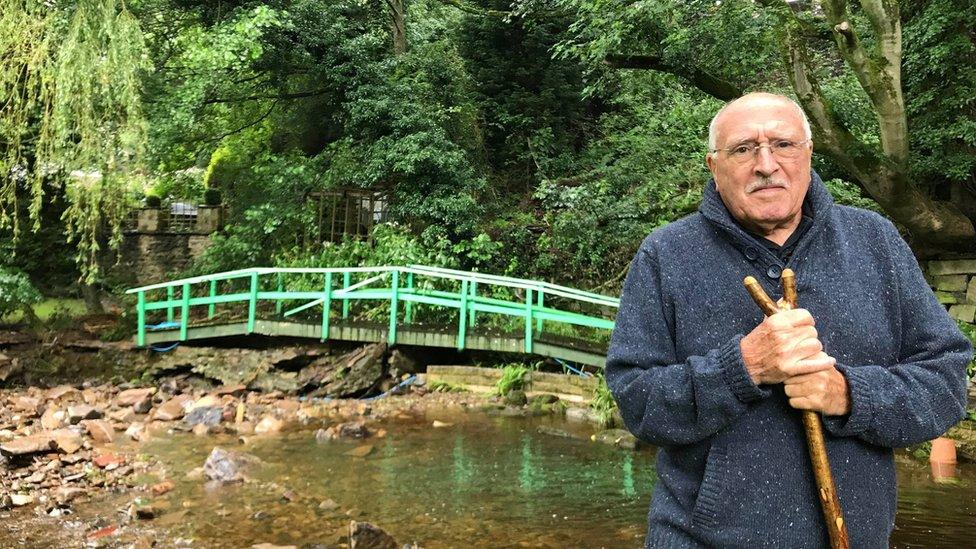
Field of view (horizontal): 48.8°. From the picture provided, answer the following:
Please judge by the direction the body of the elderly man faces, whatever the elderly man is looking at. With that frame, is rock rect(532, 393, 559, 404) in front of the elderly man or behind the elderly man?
behind

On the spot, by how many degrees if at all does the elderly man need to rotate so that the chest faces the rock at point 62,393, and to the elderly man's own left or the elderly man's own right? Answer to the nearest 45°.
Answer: approximately 135° to the elderly man's own right

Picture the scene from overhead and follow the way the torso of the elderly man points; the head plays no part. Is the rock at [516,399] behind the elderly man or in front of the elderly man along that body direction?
behind

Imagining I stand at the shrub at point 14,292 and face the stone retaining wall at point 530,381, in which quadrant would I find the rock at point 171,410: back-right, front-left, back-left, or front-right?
front-right

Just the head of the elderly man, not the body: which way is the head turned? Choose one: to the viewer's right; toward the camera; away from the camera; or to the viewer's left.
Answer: toward the camera

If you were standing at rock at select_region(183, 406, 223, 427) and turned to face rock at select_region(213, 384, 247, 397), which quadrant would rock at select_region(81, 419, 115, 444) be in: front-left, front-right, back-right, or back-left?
back-left

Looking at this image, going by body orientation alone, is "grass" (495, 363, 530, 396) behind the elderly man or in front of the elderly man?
behind

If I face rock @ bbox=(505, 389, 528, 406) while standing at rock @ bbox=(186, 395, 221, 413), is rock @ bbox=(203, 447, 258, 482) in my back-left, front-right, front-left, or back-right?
front-right

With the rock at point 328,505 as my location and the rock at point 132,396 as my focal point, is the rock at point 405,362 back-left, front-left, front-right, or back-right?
front-right

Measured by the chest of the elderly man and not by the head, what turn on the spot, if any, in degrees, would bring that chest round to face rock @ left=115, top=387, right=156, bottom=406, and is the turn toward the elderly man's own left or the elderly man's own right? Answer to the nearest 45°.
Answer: approximately 135° to the elderly man's own right

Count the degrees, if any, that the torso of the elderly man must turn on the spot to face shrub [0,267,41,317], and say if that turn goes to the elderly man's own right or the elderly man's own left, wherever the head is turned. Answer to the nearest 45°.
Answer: approximately 135° to the elderly man's own right

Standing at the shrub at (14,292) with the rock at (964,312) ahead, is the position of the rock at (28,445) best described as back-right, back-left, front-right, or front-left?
front-right

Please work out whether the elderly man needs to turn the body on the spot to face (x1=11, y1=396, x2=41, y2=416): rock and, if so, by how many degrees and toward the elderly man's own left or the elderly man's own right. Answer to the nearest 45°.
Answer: approximately 135° to the elderly man's own right

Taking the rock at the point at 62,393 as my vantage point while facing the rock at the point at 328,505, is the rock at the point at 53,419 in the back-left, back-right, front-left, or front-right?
front-right

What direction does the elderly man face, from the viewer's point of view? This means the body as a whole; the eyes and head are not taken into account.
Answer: toward the camera
